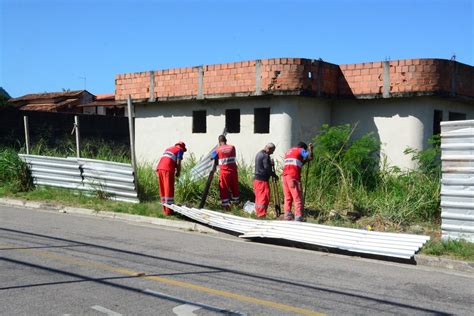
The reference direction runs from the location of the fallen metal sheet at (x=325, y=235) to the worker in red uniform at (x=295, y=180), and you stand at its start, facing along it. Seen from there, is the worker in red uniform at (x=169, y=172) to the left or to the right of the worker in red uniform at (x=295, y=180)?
left

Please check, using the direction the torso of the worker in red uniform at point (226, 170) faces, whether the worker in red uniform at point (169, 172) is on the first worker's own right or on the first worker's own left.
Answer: on the first worker's own left

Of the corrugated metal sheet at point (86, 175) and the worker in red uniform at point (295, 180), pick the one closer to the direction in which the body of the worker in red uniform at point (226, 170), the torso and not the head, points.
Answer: the corrugated metal sheet

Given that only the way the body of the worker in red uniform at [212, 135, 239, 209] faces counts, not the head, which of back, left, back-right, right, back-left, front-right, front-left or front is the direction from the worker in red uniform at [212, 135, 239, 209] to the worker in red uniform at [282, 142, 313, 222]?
back-right

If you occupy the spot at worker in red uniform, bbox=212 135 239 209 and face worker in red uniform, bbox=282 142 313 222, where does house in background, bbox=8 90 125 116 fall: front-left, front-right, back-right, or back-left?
back-left

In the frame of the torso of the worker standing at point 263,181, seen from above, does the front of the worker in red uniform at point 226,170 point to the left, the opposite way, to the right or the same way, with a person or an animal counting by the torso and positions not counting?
to the left

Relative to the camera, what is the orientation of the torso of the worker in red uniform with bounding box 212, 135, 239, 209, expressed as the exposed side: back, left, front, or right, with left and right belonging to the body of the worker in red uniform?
back
